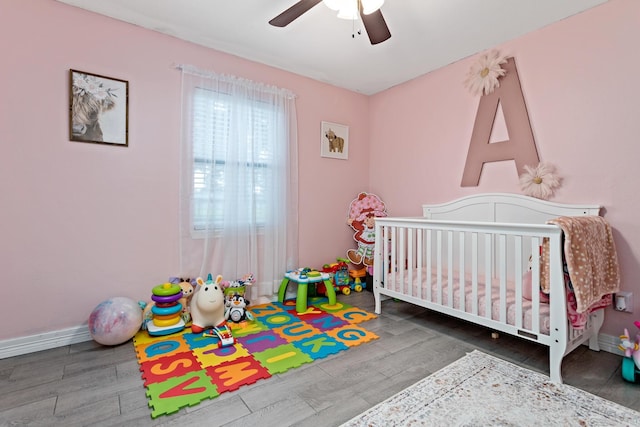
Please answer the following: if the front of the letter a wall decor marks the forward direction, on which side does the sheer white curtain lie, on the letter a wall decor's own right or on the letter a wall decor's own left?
on the letter a wall decor's own right

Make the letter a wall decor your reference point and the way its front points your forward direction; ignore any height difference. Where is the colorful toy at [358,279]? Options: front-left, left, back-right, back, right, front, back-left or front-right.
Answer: right

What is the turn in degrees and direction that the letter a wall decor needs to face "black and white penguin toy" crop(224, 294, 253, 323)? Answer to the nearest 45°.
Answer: approximately 45° to its right

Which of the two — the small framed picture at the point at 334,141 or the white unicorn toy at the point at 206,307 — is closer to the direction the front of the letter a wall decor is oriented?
the white unicorn toy

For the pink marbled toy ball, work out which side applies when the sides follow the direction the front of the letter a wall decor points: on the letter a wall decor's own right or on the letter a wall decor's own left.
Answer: on the letter a wall decor's own right

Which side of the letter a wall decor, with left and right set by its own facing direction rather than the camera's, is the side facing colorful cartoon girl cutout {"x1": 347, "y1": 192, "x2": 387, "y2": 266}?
right

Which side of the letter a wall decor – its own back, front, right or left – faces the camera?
front

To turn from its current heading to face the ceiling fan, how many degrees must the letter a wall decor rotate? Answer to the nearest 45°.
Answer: approximately 45° to its right

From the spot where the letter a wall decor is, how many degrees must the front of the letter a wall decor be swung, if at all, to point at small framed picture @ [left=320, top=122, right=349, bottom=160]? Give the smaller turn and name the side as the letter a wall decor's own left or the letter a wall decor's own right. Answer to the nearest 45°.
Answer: approximately 90° to the letter a wall decor's own right

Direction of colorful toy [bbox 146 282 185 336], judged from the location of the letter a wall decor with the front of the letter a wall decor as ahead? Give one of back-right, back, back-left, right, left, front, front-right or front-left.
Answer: front-right
